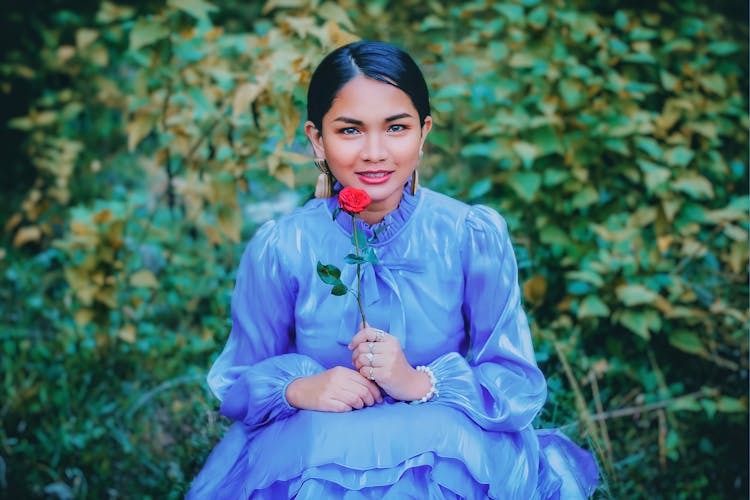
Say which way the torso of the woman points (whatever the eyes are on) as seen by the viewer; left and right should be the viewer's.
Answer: facing the viewer
